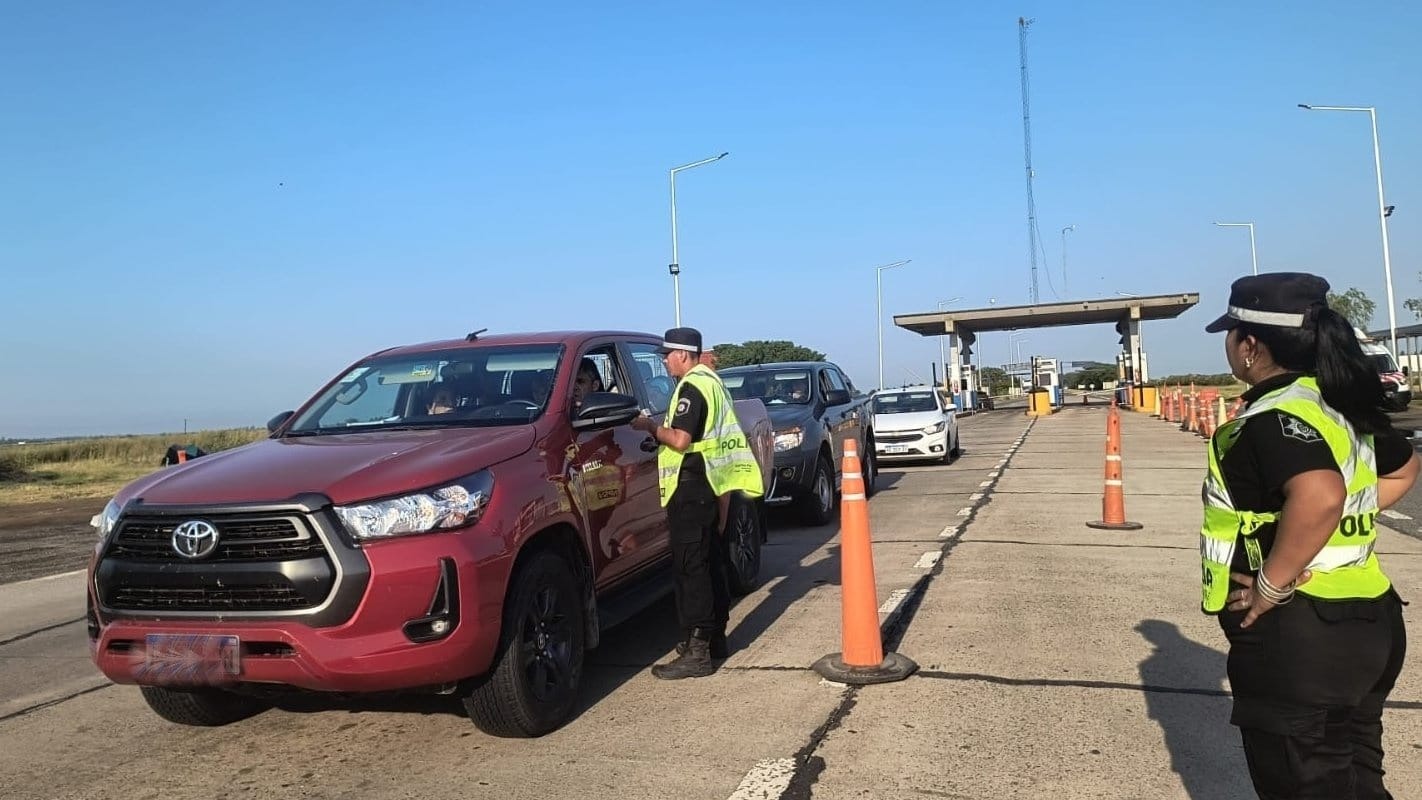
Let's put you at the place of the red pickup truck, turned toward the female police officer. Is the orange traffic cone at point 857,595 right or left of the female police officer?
left

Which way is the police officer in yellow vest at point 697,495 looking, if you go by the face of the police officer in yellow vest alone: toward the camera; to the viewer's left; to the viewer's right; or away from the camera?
to the viewer's left

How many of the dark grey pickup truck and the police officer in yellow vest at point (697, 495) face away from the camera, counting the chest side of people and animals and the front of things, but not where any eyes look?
0

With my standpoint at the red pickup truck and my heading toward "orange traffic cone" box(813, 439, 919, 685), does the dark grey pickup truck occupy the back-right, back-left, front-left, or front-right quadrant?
front-left

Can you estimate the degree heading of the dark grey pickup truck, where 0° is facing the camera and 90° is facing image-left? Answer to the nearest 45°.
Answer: approximately 45°

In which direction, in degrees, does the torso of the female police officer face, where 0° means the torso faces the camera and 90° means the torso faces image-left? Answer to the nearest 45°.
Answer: approximately 135°

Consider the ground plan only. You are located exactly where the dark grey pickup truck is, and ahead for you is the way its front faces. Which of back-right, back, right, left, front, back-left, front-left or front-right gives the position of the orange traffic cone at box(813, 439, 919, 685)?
front-left

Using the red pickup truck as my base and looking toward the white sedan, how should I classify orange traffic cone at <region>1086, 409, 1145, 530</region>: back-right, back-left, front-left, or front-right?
front-right

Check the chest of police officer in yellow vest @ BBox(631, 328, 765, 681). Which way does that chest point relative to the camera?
to the viewer's left

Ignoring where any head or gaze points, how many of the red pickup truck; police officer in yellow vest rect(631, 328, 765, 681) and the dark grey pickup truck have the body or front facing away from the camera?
0

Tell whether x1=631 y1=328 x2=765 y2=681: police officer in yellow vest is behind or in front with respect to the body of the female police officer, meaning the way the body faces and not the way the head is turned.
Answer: in front

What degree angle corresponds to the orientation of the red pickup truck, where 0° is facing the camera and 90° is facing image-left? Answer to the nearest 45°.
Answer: approximately 45°

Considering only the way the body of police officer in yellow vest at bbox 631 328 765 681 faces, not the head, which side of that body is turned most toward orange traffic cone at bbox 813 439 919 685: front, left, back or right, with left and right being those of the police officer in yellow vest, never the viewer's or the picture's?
back

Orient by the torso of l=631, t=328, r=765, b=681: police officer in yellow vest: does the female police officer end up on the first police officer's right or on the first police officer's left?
on the first police officer's left

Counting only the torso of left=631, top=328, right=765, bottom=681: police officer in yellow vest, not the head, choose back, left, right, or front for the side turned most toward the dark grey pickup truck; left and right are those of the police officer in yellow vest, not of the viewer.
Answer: right
